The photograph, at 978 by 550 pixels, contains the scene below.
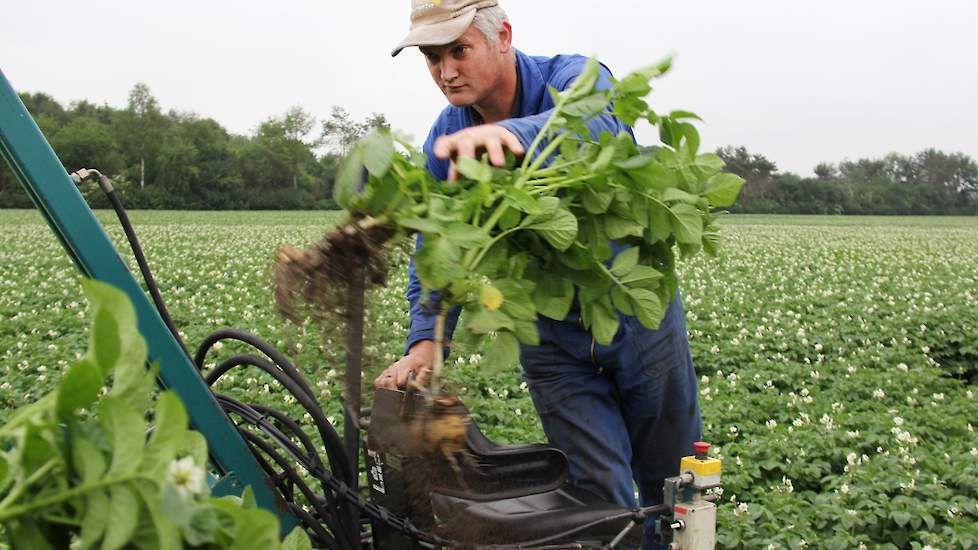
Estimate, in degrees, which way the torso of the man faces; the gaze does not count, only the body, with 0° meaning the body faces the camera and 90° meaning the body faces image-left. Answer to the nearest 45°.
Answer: approximately 45°

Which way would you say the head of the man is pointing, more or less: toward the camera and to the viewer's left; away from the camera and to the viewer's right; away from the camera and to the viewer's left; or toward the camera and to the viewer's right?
toward the camera and to the viewer's left
